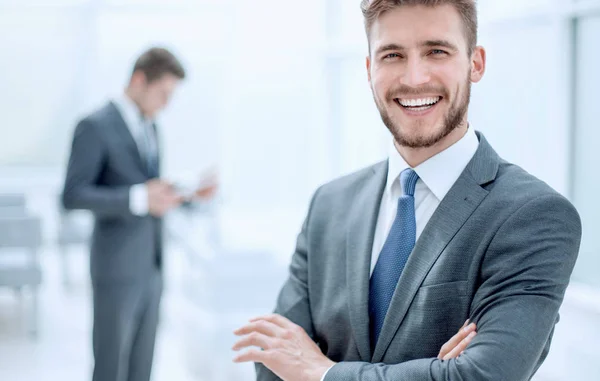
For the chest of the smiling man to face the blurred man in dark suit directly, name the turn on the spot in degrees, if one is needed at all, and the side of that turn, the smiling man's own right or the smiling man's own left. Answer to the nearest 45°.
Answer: approximately 90° to the smiling man's own right

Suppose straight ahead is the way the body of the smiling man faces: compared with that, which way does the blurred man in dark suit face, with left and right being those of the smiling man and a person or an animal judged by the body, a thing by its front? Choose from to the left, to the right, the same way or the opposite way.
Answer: to the left

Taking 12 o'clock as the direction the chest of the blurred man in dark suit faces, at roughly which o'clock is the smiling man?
The smiling man is roughly at 1 o'clock from the blurred man in dark suit.

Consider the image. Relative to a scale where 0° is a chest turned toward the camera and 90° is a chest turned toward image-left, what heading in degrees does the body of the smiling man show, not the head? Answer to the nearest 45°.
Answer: approximately 45°
